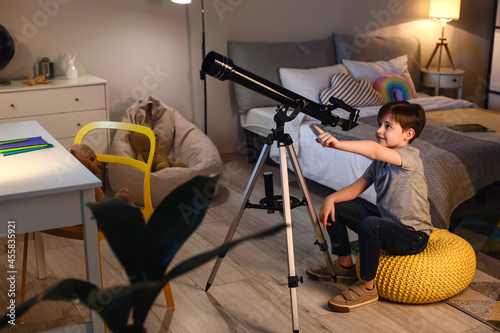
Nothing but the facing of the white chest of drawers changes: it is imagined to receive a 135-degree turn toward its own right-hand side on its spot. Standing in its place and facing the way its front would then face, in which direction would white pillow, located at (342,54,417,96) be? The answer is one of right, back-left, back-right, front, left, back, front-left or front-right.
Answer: back-right

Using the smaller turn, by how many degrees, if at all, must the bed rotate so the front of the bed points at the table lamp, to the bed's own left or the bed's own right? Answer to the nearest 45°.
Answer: approximately 90° to the bed's own left

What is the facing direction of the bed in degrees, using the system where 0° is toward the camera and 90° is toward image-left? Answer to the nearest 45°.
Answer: approximately 315°

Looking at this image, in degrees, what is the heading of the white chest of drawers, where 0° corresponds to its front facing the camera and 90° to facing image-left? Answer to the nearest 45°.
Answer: approximately 0°

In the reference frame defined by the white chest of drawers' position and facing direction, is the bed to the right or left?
on its left

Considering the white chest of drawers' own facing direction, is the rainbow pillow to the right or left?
on its left

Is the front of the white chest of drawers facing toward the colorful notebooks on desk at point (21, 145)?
yes

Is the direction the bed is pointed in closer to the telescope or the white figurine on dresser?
the telescope

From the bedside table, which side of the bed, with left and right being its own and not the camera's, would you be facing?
left

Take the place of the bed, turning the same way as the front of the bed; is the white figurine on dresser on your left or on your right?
on your right

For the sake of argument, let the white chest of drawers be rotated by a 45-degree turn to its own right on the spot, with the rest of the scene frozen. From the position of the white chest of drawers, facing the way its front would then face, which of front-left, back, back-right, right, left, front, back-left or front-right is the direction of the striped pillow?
back-left

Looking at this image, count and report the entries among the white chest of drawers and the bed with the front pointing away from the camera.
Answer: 0
